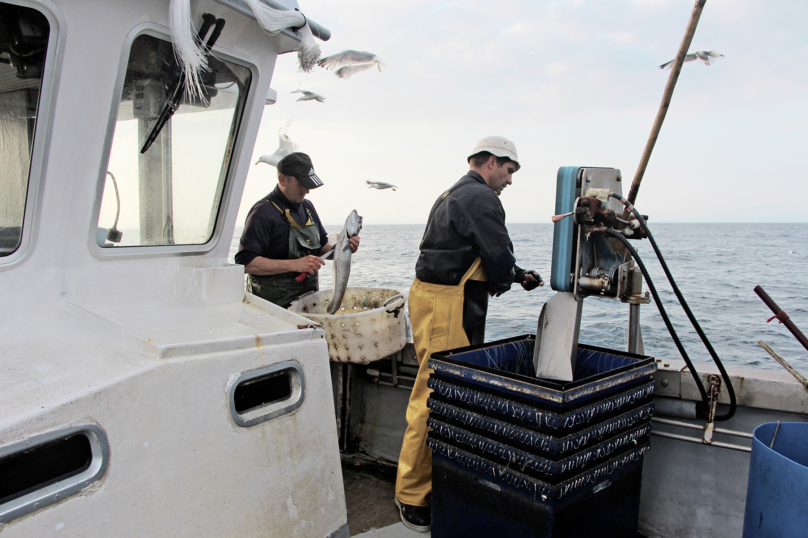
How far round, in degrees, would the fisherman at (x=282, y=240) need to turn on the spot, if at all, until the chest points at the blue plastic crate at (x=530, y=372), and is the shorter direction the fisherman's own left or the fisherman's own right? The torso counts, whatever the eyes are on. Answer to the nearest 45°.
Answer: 0° — they already face it

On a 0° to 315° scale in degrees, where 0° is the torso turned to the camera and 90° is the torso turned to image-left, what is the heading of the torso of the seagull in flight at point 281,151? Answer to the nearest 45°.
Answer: approximately 90°

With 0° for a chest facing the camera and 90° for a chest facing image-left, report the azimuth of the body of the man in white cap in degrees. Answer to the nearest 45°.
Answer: approximately 270°

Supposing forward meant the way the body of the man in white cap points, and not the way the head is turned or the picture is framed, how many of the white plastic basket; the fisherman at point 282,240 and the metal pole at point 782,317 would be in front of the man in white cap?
1

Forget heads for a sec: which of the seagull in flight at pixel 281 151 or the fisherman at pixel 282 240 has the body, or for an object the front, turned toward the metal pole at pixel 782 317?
the fisherman

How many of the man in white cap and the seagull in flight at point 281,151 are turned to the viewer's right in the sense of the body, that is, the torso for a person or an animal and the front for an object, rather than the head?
1

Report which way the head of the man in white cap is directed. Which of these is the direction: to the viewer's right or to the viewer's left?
to the viewer's right

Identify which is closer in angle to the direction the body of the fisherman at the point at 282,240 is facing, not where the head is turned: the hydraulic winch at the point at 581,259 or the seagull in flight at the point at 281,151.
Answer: the hydraulic winch

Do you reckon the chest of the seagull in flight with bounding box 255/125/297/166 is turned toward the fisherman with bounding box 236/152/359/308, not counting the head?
no

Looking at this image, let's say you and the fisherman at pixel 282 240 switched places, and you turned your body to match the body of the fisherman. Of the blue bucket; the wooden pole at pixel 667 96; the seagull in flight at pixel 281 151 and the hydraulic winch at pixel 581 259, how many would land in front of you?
3

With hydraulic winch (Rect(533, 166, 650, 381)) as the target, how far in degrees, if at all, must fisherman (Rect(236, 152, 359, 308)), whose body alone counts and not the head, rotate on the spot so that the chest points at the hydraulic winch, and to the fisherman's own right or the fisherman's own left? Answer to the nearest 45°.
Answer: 0° — they already face it

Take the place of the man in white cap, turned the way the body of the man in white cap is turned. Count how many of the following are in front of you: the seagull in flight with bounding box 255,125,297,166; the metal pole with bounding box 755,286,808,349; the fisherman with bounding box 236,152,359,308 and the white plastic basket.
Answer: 1

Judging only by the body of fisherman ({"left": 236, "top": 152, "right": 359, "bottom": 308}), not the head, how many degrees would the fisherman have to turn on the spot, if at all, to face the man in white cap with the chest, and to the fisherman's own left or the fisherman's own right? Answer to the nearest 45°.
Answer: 0° — they already face them

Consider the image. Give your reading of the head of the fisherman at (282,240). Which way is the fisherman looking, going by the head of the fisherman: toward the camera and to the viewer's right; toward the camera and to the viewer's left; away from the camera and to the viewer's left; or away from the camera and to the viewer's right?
toward the camera and to the viewer's right

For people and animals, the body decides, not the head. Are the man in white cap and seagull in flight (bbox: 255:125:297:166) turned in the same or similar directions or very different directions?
very different directions
